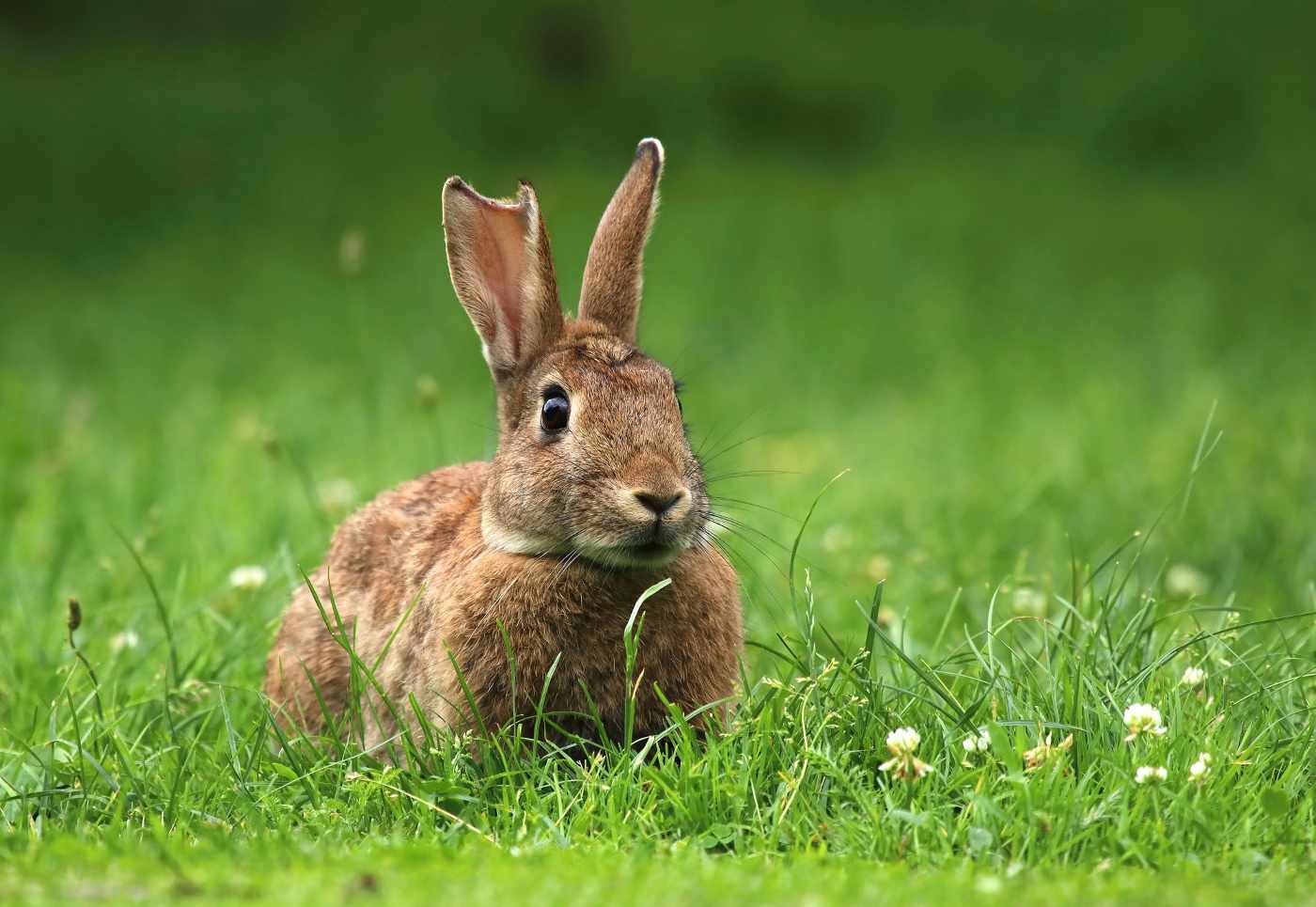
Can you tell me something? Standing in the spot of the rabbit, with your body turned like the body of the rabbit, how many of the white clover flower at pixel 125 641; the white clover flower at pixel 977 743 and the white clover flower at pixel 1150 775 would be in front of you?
2

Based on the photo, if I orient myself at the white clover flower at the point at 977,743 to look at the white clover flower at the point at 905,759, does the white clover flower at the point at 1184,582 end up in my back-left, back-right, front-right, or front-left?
back-right

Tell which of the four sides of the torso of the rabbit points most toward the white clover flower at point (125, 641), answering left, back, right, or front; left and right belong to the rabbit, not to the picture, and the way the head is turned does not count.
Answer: back

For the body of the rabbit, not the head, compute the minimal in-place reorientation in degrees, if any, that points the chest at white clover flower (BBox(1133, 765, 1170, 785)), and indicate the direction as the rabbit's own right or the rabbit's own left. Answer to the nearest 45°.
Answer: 0° — it already faces it

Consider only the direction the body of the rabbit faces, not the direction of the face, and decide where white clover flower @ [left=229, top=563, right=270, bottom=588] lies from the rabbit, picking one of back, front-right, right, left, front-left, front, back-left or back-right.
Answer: back

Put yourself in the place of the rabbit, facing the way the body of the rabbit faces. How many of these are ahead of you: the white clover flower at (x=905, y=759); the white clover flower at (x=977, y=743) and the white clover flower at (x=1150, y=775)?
3

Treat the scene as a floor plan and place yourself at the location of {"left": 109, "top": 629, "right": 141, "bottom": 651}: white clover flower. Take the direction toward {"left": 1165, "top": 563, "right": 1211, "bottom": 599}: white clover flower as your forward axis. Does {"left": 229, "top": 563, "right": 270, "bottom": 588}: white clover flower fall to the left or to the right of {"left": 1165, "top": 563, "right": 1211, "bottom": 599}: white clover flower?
left

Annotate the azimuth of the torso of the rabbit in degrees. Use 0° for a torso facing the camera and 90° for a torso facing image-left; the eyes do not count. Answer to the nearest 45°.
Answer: approximately 315°

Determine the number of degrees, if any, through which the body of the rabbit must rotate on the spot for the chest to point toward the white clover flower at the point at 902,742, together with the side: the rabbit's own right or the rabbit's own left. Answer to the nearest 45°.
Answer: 0° — it already faces it

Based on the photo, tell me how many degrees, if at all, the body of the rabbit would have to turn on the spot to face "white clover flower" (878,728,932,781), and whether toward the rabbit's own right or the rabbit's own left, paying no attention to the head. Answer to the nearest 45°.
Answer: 0° — it already faces it
